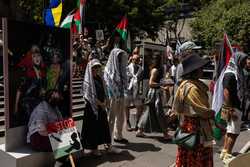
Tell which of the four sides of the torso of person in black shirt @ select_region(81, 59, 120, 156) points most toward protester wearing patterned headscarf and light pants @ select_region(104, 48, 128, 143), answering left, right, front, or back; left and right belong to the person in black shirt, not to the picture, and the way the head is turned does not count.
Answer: left

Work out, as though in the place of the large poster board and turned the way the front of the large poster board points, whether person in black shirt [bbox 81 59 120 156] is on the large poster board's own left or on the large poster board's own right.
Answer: on the large poster board's own left

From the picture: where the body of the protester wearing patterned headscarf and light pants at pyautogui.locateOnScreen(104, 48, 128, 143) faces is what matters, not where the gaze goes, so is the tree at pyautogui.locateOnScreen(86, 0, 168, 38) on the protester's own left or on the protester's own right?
on the protester's own left

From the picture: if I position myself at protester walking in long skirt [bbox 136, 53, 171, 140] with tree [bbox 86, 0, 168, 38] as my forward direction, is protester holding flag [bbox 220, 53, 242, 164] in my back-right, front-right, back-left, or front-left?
back-right

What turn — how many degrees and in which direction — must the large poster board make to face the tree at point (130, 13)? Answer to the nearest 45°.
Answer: approximately 135° to its left

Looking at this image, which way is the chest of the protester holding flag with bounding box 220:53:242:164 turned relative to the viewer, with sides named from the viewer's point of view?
facing to the left of the viewer

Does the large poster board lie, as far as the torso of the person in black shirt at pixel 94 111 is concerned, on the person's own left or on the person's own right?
on the person's own right

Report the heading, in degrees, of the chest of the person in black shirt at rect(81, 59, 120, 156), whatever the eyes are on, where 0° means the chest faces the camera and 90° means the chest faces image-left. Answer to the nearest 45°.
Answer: approximately 315°
